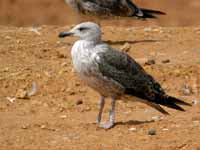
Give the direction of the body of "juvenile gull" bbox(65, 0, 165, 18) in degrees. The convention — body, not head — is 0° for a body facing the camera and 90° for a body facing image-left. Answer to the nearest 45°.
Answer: approximately 90°

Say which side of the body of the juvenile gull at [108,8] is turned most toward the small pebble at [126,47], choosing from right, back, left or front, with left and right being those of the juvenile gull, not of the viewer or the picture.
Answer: left

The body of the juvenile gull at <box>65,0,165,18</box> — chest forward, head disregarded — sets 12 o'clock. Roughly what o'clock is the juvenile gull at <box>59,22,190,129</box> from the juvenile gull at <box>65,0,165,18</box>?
the juvenile gull at <box>59,22,190,129</box> is roughly at 9 o'clock from the juvenile gull at <box>65,0,165,18</box>.

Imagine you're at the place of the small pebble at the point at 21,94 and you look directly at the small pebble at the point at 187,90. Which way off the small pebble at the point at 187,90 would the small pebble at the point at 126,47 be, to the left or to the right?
left

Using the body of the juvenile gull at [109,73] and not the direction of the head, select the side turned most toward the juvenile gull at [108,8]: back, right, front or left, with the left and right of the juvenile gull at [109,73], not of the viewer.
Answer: right

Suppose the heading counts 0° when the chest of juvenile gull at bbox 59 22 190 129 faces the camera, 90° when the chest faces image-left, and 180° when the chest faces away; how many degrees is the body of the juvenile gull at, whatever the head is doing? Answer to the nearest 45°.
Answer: approximately 90°

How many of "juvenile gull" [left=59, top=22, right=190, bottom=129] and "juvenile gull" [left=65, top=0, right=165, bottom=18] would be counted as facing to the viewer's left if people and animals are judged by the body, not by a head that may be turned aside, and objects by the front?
2
